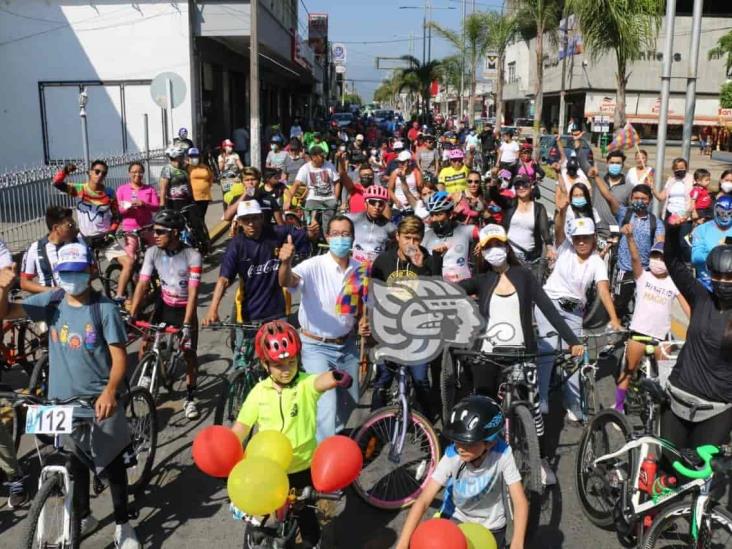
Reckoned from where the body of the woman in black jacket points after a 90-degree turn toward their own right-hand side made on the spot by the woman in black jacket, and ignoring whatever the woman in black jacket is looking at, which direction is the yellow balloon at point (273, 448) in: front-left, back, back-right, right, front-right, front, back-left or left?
front-left

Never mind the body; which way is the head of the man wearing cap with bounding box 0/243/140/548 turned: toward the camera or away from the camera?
toward the camera

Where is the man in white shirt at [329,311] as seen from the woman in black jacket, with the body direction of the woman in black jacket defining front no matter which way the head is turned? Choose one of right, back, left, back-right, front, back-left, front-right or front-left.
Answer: right

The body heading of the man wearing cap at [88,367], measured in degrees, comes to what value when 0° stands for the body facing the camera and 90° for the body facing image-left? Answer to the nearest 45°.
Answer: approximately 0°

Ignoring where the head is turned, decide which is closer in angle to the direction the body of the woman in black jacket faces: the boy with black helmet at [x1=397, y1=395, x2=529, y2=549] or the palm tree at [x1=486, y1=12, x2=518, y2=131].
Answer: the boy with black helmet

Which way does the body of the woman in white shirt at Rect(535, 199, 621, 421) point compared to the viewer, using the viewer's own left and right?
facing the viewer

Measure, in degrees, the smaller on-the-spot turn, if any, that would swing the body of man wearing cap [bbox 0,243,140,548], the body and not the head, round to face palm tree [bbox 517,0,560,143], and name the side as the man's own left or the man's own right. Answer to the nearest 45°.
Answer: approximately 135° to the man's own left

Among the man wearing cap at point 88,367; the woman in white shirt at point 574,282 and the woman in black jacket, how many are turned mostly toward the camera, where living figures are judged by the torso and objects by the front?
3

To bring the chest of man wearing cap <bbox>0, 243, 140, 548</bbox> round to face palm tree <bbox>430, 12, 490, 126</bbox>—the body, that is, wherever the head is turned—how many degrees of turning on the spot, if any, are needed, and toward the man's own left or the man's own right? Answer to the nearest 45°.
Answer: approximately 135° to the man's own left

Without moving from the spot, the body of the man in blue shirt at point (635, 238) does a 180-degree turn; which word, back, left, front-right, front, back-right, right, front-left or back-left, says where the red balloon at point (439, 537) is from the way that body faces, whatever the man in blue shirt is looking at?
back

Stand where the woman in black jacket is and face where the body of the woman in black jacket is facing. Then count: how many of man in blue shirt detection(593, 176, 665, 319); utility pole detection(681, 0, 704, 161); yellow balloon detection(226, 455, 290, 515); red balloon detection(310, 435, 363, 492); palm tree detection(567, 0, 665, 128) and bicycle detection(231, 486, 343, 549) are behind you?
3

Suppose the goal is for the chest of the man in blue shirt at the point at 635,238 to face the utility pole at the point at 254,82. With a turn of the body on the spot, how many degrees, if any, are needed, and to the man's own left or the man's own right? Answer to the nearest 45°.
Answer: approximately 135° to the man's own right

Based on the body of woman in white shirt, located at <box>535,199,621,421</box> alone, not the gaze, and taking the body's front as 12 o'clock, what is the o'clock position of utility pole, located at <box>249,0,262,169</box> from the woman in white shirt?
The utility pole is roughly at 5 o'clock from the woman in white shirt.

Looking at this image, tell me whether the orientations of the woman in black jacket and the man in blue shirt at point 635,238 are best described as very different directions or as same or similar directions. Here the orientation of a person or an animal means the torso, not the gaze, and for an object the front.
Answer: same or similar directions

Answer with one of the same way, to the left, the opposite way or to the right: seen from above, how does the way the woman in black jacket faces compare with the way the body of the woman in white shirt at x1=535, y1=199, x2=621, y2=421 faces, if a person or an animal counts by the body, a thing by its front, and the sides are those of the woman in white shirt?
the same way

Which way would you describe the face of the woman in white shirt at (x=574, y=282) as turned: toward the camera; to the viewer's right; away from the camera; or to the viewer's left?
toward the camera

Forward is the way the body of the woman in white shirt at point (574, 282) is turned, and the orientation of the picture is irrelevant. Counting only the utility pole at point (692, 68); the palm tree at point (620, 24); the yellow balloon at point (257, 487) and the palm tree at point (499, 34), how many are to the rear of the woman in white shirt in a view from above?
3

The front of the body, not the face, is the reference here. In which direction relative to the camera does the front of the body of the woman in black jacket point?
toward the camera

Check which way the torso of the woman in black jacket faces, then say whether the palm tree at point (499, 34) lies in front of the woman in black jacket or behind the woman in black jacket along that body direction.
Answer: behind

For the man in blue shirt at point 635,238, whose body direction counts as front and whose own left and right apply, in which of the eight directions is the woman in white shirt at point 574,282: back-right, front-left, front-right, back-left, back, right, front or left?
front
